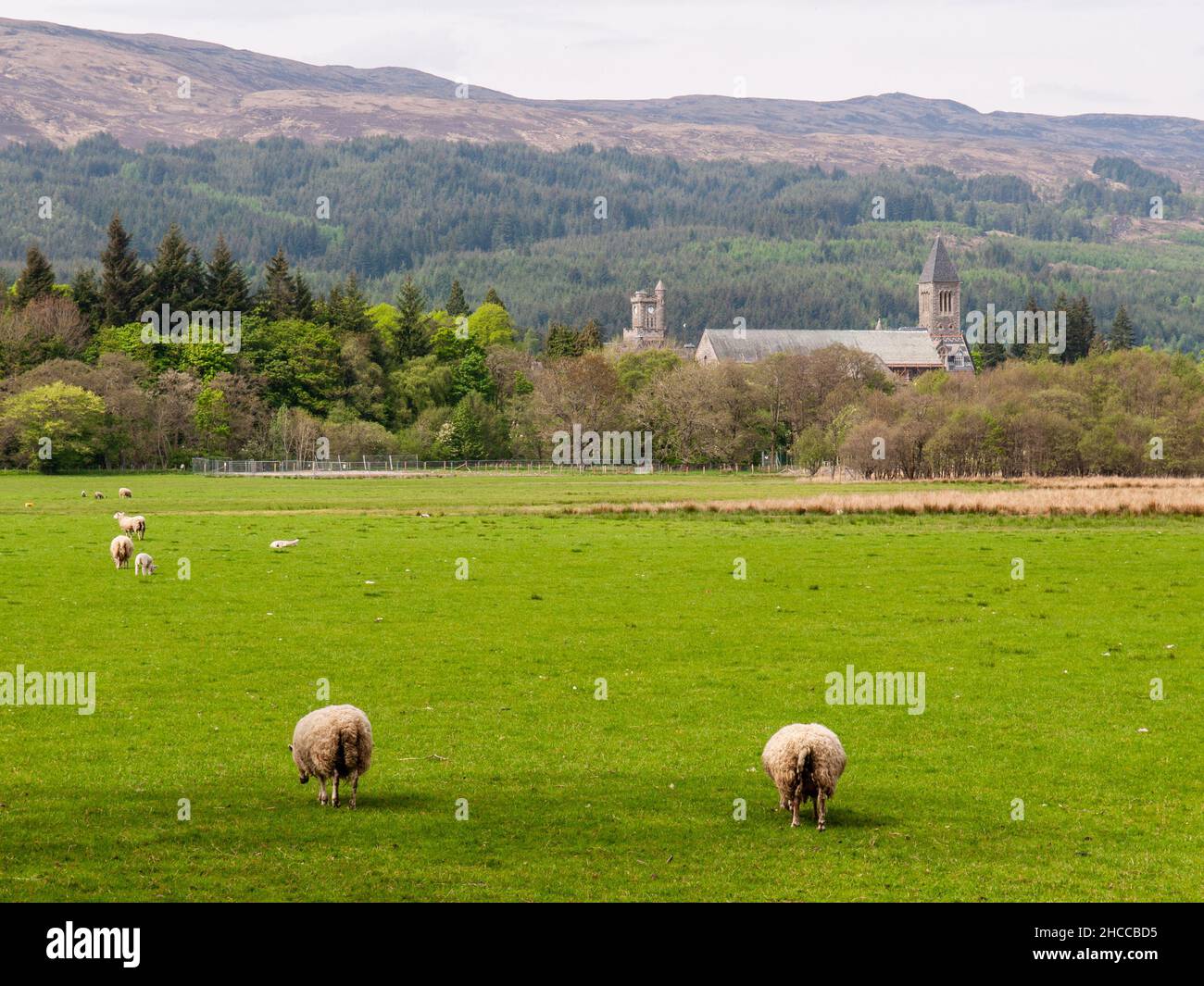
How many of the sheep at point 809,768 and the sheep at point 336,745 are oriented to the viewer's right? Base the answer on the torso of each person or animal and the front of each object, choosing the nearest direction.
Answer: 0

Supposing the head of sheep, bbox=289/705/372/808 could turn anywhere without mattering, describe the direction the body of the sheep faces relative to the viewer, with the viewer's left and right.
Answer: facing away from the viewer and to the left of the viewer

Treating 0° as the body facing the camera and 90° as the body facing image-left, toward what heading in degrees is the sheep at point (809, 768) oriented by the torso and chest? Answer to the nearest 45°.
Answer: approximately 180°

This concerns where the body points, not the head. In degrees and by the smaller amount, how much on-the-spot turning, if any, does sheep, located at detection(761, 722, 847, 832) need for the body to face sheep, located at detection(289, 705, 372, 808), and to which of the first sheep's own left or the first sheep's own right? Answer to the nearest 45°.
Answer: approximately 90° to the first sheep's own left

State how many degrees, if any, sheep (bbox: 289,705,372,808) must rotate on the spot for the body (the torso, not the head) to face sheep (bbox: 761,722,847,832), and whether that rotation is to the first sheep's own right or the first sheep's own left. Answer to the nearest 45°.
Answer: approximately 135° to the first sheep's own right
